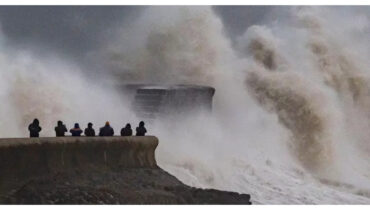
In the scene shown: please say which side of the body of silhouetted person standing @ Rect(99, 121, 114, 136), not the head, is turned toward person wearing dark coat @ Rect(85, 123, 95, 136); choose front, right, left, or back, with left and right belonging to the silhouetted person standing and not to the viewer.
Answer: left

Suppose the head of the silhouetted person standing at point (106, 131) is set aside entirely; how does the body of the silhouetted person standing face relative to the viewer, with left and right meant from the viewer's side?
facing away from the viewer

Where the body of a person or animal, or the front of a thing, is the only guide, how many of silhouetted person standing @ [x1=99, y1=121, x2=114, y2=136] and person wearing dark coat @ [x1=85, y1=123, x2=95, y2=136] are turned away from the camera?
2

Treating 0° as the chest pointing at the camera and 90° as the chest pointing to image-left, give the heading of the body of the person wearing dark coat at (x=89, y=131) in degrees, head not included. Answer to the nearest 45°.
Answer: approximately 180°

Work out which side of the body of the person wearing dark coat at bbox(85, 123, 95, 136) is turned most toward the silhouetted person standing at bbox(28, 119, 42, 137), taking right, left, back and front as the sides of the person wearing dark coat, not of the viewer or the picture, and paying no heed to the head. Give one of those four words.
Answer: left

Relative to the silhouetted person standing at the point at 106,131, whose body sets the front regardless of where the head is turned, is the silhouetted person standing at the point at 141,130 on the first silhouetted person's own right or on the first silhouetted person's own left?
on the first silhouetted person's own right
